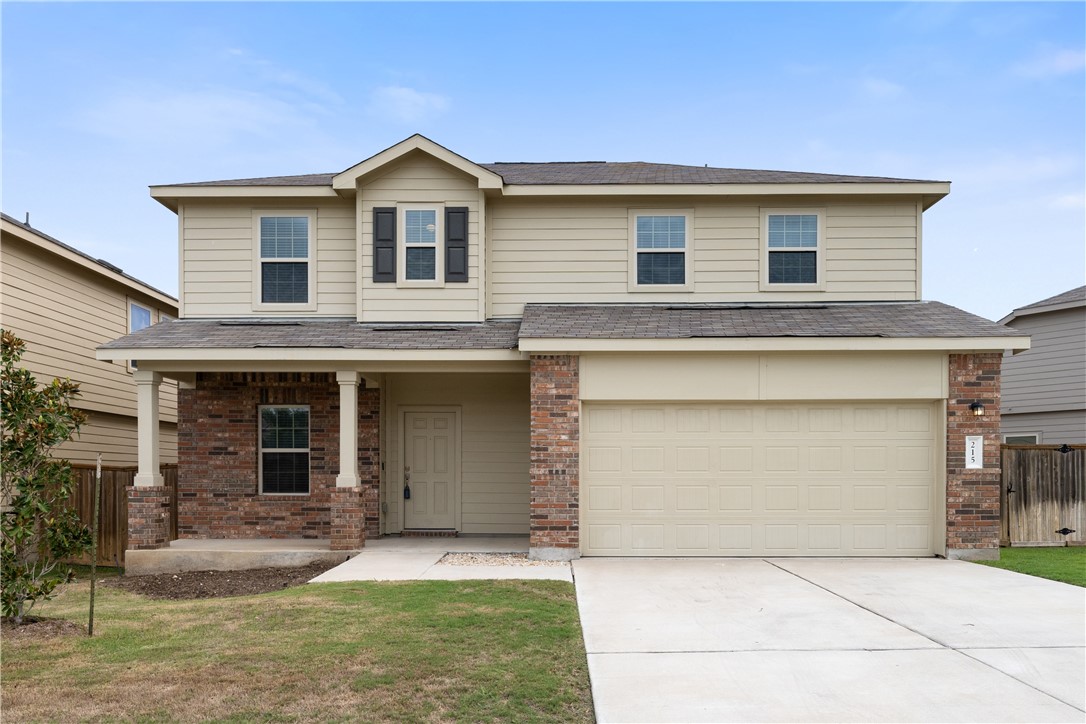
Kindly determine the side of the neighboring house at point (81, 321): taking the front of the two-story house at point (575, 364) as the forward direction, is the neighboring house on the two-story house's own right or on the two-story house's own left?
on the two-story house's own right

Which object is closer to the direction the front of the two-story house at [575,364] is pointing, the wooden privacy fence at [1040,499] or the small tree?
the small tree

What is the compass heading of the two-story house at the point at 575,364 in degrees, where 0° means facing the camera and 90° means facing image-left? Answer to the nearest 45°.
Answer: approximately 0°

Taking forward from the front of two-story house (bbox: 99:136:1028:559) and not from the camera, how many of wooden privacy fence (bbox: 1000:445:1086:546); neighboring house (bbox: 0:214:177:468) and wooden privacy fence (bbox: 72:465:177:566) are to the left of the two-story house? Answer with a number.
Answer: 1

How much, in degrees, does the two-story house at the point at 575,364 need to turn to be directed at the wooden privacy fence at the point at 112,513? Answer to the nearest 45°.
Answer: approximately 90° to its right

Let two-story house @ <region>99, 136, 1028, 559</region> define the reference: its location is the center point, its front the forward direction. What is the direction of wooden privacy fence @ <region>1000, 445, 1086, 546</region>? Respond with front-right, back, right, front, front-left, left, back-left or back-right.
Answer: left
